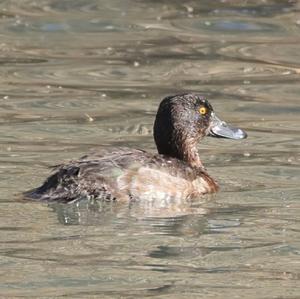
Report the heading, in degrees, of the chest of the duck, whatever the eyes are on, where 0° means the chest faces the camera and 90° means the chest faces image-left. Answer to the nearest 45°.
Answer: approximately 270°
